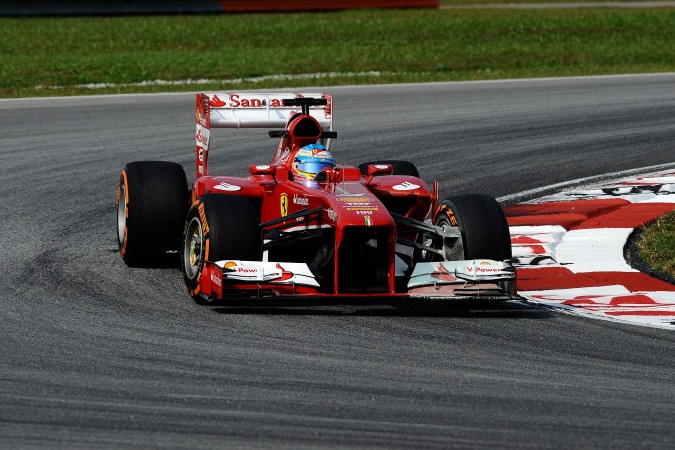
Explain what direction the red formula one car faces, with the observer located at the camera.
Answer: facing the viewer
